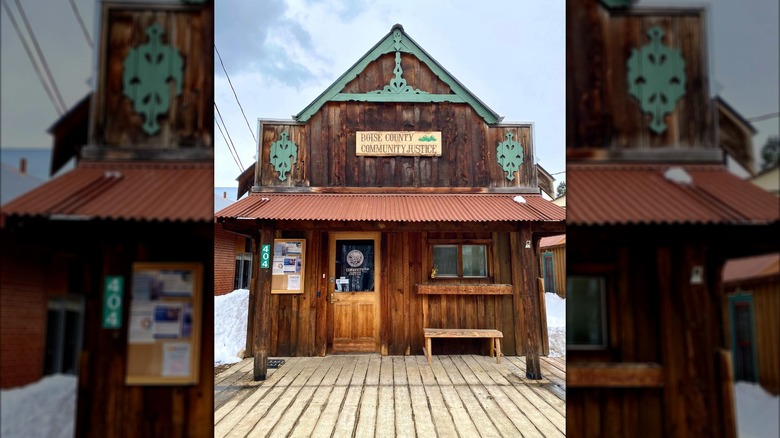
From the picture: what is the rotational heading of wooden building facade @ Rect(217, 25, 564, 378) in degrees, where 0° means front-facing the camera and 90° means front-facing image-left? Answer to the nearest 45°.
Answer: approximately 0°
